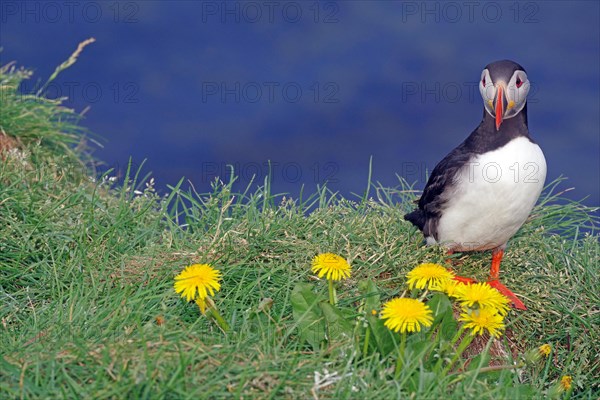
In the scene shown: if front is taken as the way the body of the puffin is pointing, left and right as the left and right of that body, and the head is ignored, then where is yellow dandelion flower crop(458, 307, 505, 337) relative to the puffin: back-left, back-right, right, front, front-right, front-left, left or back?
front-right

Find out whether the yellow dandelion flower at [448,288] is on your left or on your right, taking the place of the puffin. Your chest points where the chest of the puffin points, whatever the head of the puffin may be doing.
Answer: on your right

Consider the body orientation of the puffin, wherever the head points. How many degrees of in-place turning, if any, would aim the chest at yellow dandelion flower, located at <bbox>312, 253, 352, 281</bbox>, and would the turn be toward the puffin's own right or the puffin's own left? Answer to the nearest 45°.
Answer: approximately 90° to the puffin's own right

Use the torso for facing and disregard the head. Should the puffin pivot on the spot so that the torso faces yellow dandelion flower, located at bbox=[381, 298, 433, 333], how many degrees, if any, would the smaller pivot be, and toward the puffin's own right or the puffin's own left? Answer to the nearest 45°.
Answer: approximately 45° to the puffin's own right

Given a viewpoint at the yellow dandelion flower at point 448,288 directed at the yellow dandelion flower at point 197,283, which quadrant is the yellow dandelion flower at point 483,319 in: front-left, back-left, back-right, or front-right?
back-left

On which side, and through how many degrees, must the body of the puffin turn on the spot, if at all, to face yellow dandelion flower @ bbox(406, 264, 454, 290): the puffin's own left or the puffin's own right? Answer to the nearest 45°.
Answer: approximately 45° to the puffin's own right

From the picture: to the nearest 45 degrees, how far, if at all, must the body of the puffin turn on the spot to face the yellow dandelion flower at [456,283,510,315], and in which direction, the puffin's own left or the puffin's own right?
approximately 45° to the puffin's own right

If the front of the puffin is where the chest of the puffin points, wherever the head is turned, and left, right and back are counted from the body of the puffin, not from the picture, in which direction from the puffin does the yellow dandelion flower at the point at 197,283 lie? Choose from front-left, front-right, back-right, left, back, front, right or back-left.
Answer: right

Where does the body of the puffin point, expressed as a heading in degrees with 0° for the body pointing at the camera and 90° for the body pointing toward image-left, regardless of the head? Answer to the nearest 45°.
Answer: approximately 315°
